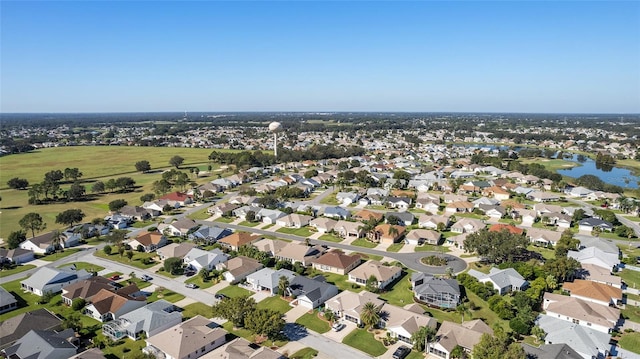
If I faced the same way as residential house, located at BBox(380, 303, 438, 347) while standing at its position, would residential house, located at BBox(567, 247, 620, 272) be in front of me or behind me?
behind

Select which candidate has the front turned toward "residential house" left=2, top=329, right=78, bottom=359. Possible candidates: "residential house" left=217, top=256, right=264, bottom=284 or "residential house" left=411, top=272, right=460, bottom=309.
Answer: "residential house" left=217, top=256, right=264, bottom=284

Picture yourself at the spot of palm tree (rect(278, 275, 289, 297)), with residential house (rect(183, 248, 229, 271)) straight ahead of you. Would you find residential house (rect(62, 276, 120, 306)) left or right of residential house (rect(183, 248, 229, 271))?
left

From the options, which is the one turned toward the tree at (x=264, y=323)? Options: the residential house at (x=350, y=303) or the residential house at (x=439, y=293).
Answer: the residential house at (x=350, y=303)

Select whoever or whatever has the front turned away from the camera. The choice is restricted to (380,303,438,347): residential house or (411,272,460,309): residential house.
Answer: (411,272,460,309): residential house

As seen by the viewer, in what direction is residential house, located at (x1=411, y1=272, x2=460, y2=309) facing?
away from the camera

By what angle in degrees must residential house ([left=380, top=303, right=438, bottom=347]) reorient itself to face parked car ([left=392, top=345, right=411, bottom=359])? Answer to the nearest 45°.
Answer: approximately 45° to its left

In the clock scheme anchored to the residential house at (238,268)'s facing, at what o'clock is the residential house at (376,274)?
the residential house at (376,274) is roughly at 8 o'clock from the residential house at (238,268).

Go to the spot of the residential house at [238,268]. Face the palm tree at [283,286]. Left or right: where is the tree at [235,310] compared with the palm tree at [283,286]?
right

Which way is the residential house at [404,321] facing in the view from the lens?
facing the viewer and to the left of the viewer

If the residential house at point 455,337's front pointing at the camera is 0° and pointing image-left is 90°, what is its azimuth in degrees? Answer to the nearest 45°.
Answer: approximately 45°

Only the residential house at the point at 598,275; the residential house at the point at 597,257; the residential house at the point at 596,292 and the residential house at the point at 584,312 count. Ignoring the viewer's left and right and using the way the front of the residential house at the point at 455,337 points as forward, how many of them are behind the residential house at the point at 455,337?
4

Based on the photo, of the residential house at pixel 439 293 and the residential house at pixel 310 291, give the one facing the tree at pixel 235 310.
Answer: the residential house at pixel 310 291
